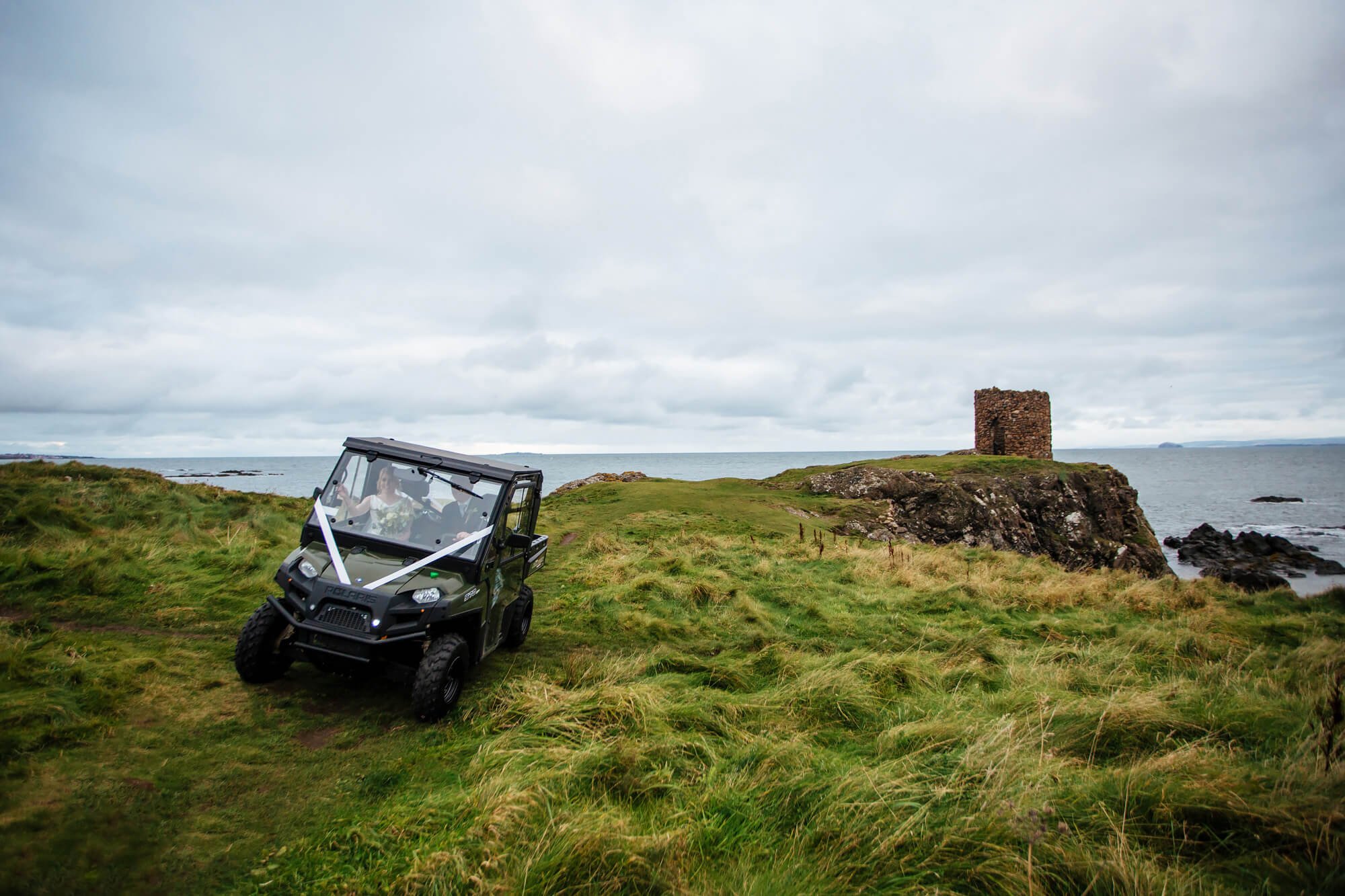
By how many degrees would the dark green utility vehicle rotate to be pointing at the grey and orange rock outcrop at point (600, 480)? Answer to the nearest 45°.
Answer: approximately 135° to its right

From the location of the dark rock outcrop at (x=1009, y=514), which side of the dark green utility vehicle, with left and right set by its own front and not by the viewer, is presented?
back

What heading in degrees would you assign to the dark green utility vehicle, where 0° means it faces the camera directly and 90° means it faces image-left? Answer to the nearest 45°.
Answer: approximately 45°

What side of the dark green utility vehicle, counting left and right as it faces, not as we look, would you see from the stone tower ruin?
back

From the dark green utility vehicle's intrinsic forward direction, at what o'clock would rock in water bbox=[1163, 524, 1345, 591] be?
The rock in water is roughly at 7 o'clock from the dark green utility vehicle.

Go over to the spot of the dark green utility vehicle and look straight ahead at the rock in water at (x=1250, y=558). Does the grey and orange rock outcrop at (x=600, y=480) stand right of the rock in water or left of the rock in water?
left
